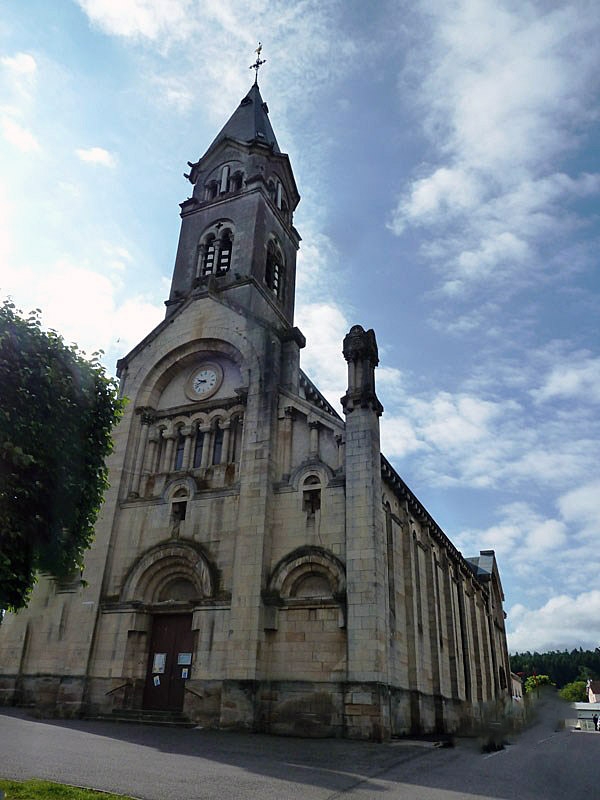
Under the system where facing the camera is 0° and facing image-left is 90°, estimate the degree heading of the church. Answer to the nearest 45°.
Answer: approximately 45°
